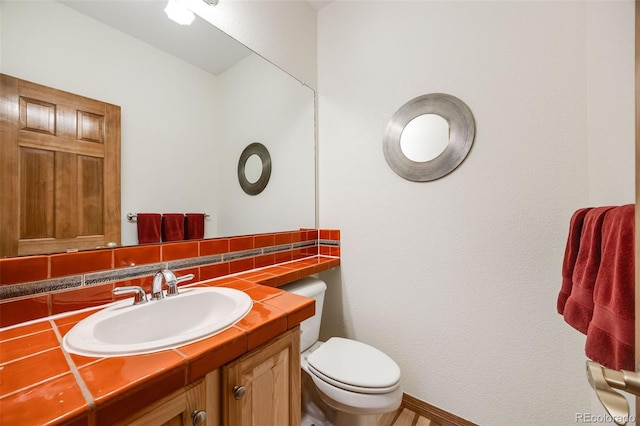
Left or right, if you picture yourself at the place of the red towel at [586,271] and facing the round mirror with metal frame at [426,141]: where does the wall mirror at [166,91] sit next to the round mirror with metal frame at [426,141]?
left

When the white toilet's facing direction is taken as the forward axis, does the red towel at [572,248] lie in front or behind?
in front

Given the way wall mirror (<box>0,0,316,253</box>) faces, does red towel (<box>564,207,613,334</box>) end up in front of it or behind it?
in front

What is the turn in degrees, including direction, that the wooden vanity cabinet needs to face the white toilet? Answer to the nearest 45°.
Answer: approximately 90° to its left

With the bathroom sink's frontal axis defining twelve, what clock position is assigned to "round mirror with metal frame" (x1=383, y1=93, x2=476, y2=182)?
The round mirror with metal frame is roughly at 11 o'clock from the bathroom sink.

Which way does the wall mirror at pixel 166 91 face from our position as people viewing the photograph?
facing the viewer and to the right of the viewer

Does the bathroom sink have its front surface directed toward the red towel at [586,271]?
yes

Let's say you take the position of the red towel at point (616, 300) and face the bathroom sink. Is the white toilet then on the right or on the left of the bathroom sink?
right
